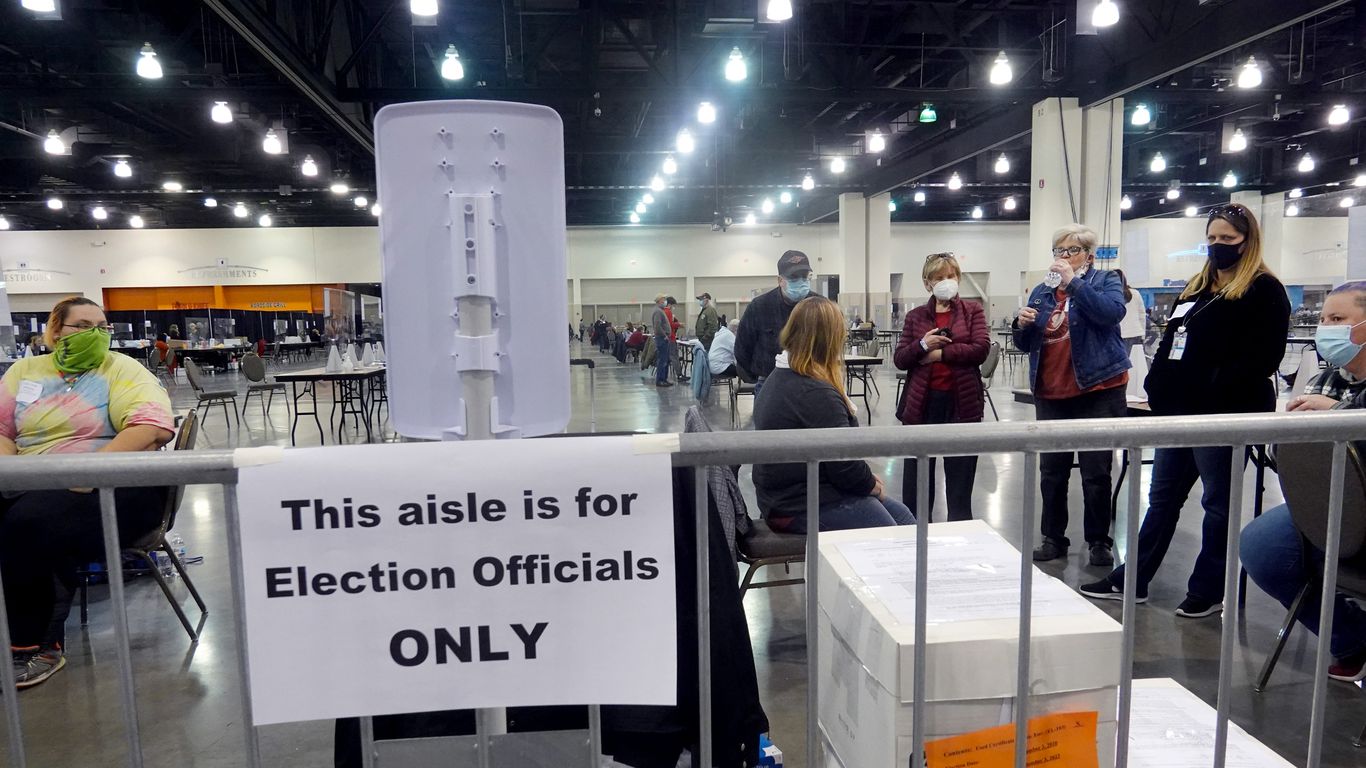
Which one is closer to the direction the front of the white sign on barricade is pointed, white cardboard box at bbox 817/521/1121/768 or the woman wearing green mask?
the white cardboard box

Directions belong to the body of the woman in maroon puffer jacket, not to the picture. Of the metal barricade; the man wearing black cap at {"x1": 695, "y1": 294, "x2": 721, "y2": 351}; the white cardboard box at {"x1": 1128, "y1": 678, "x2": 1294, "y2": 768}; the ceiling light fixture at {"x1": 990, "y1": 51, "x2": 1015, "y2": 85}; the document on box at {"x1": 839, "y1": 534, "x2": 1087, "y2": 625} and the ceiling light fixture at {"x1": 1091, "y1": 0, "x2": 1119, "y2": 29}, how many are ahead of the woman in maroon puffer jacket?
3

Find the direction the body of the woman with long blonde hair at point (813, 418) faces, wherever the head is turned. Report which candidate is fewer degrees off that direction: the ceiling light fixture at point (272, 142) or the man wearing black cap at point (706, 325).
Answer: the man wearing black cap

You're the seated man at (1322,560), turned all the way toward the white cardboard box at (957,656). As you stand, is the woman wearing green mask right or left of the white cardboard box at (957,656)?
right

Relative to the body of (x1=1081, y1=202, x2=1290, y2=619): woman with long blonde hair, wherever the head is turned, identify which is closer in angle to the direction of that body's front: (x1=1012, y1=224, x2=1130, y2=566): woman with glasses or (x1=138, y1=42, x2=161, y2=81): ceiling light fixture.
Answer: the ceiling light fixture

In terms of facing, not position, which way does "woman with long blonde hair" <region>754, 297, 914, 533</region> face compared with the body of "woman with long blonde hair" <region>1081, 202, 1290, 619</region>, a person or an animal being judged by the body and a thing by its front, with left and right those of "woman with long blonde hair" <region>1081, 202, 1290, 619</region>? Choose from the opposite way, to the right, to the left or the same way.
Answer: the opposite way

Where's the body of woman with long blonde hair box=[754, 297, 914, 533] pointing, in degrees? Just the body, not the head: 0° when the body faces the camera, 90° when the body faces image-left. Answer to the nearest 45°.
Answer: approximately 225°

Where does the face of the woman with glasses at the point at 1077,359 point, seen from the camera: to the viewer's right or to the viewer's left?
to the viewer's left

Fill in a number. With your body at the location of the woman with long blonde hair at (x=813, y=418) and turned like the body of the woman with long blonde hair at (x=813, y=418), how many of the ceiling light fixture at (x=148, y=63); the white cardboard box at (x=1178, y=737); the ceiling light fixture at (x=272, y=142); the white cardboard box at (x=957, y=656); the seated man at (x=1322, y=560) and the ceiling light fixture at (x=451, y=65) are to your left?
3

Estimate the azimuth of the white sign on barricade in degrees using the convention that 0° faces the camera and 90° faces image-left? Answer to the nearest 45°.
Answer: approximately 0°

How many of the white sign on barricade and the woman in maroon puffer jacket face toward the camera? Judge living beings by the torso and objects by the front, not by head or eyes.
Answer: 2
